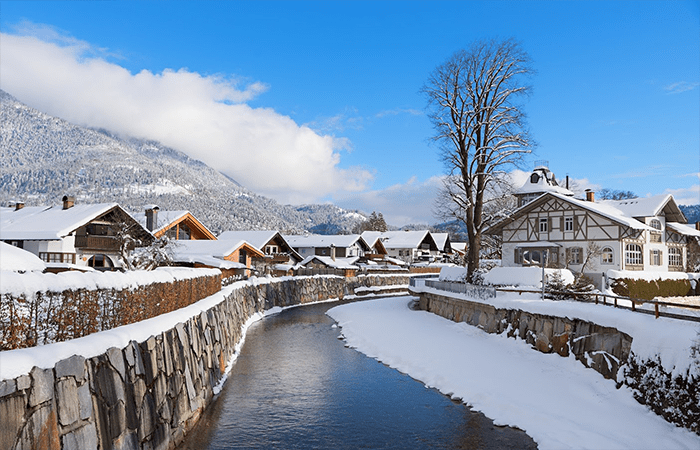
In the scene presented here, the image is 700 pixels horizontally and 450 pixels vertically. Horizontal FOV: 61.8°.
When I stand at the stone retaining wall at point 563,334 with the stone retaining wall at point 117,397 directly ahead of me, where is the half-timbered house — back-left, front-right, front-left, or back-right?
back-right

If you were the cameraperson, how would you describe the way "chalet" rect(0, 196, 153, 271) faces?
facing the viewer and to the right of the viewer

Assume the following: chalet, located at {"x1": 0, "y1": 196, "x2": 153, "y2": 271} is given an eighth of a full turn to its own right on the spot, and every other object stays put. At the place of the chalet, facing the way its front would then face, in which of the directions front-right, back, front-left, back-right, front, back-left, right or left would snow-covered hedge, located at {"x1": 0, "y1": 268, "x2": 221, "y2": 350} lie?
front

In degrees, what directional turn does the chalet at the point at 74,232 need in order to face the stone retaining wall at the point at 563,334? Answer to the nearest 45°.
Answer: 0° — it already faces it

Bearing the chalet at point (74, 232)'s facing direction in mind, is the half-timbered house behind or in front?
in front
